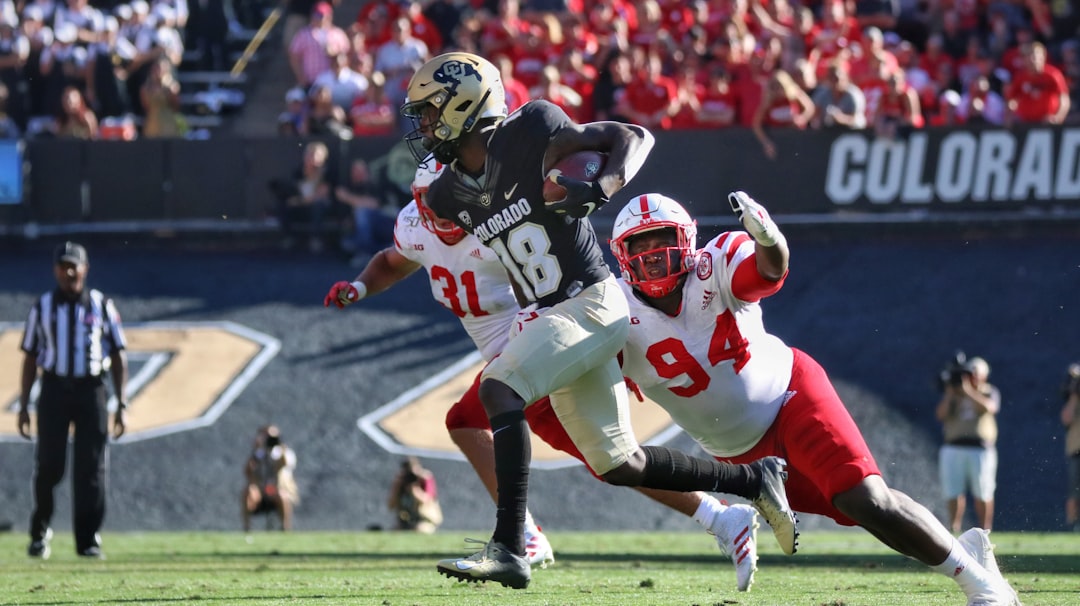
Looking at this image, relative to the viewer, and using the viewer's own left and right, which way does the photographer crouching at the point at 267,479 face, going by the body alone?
facing the viewer

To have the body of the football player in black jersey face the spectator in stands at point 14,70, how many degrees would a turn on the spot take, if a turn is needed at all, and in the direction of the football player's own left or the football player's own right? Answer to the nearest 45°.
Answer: approximately 90° to the football player's own right

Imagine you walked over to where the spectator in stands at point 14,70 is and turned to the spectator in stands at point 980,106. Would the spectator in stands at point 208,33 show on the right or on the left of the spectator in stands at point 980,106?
left

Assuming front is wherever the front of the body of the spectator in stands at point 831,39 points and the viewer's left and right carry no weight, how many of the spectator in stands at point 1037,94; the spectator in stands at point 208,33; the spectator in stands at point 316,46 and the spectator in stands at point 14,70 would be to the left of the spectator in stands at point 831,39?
1

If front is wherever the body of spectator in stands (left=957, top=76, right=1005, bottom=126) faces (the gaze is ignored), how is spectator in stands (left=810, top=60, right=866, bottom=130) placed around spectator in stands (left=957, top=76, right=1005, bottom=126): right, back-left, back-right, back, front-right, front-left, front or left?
front-right

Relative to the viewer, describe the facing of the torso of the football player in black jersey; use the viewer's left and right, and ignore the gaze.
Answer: facing the viewer and to the left of the viewer

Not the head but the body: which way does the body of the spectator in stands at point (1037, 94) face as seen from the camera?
toward the camera

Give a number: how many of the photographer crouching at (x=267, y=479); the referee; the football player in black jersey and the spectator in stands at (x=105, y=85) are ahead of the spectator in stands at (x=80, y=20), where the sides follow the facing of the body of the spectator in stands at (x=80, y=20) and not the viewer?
4

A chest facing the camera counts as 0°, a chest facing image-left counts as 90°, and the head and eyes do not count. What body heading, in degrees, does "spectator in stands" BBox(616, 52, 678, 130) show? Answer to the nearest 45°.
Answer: approximately 0°

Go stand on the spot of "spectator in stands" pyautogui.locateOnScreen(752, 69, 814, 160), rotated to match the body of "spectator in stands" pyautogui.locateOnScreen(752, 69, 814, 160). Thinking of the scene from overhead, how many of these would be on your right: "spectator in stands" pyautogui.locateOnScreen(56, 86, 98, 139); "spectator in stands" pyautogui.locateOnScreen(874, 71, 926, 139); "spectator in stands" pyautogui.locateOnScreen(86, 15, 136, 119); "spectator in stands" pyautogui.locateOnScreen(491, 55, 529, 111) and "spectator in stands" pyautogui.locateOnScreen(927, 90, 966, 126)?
3

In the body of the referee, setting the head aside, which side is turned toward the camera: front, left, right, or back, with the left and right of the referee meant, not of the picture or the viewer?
front

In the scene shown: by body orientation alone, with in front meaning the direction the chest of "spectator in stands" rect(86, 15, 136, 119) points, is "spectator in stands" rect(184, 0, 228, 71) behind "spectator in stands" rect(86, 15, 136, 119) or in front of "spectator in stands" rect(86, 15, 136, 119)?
behind

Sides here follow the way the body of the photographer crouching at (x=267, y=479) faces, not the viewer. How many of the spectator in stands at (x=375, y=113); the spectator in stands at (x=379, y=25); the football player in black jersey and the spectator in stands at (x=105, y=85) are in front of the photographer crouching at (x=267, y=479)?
1

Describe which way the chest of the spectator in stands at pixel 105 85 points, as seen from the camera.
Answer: toward the camera
